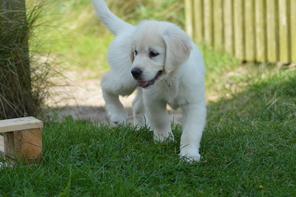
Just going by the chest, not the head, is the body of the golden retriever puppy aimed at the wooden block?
no

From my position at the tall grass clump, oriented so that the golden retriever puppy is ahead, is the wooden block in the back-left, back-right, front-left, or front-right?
front-right

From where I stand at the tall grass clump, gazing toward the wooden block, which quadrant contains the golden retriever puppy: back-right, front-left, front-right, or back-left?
front-left

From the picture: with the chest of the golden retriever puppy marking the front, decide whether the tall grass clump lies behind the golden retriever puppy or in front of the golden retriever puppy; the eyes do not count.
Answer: behind

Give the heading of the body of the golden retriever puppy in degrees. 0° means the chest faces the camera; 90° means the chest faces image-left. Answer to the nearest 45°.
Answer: approximately 315°
